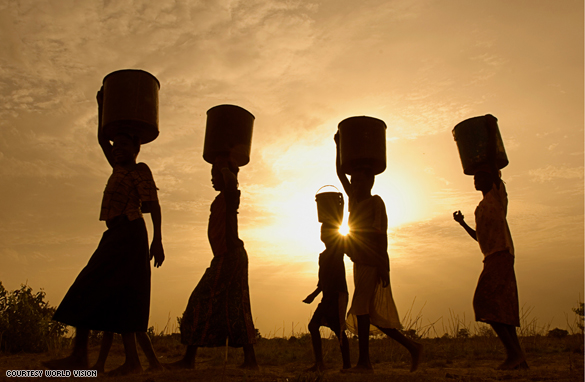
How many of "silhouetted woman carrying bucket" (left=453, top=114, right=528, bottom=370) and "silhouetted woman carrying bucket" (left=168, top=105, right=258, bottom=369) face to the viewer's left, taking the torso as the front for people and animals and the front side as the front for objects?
2

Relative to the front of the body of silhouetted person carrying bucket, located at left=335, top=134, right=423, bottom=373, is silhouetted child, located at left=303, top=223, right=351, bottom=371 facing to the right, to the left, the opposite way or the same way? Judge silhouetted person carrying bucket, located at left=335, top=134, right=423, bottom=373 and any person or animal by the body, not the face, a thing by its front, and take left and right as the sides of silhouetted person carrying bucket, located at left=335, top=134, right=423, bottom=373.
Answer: the same way

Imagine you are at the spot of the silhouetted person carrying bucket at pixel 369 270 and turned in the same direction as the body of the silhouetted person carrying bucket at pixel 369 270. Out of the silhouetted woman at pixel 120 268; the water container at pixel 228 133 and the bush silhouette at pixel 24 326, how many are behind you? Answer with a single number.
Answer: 0

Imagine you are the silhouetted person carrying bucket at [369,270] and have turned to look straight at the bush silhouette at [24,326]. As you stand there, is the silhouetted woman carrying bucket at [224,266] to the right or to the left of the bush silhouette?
left

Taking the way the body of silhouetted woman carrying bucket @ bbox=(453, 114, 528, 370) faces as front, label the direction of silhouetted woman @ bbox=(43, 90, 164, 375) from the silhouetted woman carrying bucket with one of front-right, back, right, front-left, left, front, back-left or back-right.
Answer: front-left

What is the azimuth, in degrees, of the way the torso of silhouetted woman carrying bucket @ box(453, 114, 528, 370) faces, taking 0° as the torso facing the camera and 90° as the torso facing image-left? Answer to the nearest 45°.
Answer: approximately 90°

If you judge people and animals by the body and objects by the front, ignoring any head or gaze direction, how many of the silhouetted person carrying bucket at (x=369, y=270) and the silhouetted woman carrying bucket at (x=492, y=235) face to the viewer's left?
2

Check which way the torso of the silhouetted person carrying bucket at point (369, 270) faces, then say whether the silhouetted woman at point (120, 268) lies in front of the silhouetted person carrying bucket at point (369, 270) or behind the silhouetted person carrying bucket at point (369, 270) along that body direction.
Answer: in front

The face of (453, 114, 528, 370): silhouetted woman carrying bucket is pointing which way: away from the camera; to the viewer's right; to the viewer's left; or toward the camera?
to the viewer's left

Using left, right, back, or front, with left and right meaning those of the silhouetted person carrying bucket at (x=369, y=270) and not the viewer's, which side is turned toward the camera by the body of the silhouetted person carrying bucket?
left

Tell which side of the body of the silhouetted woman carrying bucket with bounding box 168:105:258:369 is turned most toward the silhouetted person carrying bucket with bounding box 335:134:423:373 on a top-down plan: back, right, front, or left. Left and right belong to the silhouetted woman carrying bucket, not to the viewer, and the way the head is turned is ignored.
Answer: back

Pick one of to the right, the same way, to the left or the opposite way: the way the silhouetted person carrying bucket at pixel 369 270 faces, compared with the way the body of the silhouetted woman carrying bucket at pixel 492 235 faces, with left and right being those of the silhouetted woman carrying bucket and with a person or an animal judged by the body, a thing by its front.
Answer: the same way

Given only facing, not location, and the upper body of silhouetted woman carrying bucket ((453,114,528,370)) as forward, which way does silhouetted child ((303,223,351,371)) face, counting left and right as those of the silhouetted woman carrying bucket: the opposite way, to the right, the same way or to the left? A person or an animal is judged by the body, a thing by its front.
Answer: the same way

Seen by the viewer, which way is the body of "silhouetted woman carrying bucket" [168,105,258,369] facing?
to the viewer's left

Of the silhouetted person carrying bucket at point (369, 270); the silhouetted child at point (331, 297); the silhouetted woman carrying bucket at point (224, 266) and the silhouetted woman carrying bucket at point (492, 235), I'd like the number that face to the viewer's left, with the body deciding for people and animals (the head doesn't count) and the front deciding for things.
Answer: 4

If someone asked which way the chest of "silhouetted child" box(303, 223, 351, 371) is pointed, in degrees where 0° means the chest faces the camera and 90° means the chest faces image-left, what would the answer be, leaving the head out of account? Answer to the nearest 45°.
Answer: approximately 90°

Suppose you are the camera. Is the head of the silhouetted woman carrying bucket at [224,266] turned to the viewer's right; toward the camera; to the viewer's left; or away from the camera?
to the viewer's left
